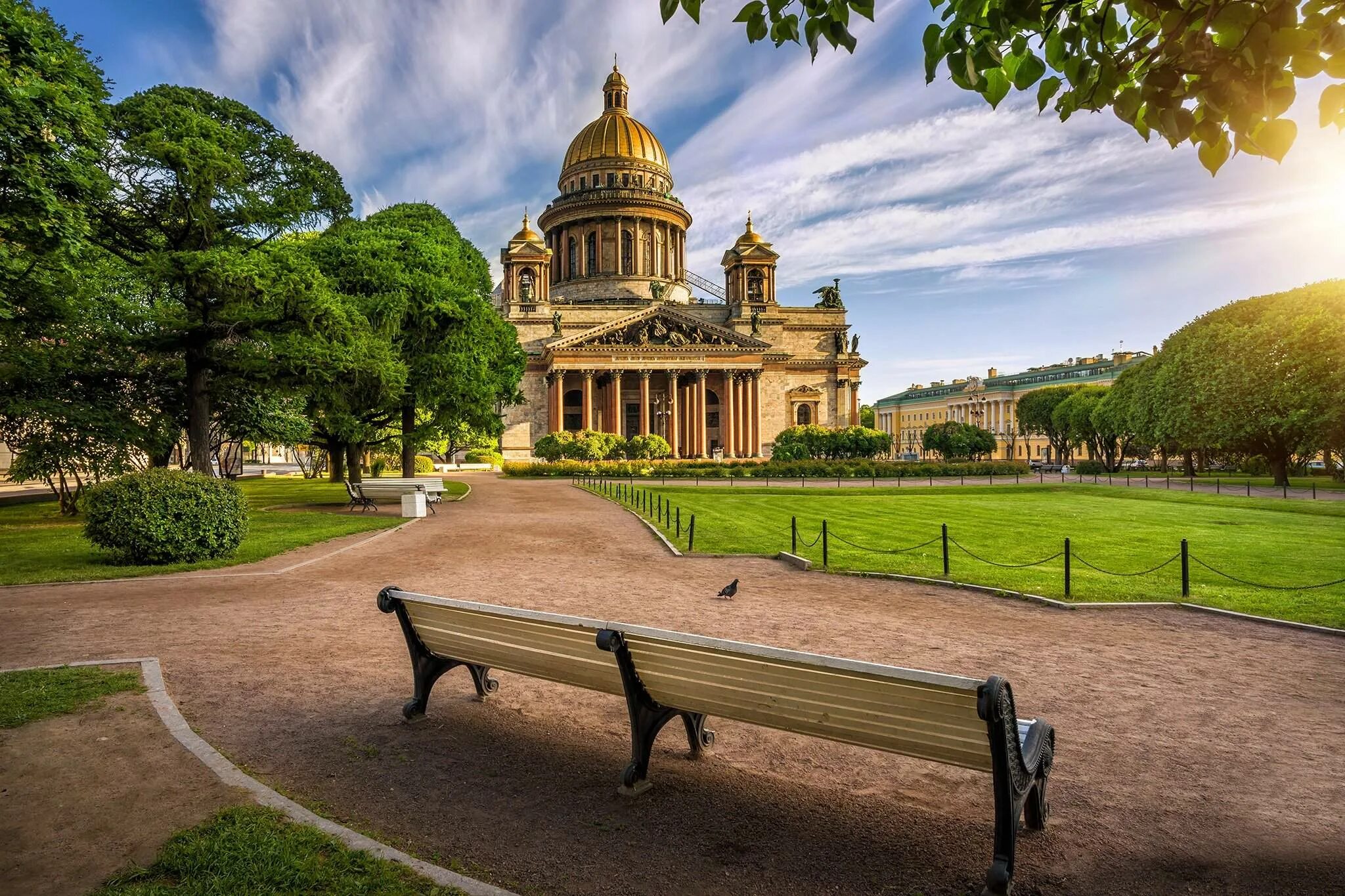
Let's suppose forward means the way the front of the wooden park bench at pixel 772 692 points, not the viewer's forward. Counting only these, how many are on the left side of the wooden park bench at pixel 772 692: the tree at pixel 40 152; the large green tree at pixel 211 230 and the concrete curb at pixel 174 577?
3

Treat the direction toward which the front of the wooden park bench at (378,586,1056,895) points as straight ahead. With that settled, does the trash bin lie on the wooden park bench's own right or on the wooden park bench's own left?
on the wooden park bench's own left

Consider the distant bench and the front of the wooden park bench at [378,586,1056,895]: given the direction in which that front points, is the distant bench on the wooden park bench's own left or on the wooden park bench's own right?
on the wooden park bench's own left

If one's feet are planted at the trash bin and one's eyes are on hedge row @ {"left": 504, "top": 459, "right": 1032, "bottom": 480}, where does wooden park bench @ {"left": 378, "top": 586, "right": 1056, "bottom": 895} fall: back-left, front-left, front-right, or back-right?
back-right

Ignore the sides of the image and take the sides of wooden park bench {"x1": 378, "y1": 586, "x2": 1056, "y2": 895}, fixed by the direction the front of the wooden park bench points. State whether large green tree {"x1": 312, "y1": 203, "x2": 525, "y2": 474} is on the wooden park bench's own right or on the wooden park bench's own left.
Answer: on the wooden park bench's own left

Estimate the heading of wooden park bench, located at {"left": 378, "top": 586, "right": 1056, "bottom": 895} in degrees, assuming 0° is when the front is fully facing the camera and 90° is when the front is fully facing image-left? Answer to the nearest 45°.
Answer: approximately 225°

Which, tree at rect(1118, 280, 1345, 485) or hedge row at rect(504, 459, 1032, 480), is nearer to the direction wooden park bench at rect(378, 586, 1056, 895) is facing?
the tree

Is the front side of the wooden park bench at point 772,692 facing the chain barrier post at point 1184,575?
yes

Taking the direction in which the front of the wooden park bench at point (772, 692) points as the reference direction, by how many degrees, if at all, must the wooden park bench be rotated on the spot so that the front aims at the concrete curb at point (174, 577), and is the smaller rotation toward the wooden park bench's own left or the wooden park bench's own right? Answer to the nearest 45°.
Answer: approximately 90° to the wooden park bench's own left

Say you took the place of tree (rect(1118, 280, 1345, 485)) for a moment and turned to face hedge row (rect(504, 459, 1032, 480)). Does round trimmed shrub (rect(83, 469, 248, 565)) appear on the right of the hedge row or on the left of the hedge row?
left
